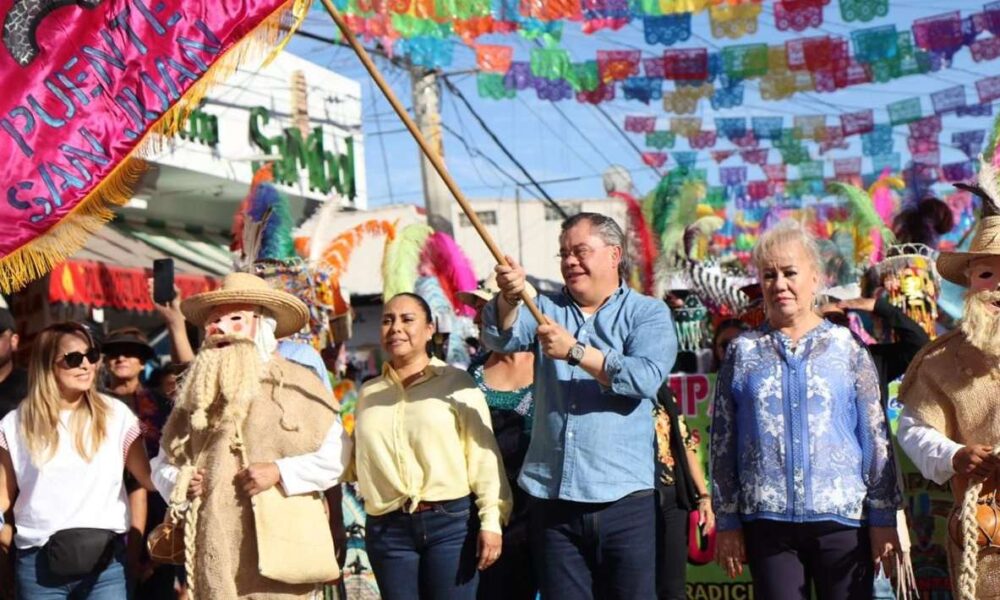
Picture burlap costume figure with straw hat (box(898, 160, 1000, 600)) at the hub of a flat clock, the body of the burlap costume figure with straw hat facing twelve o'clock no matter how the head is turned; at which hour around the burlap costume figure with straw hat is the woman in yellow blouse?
The woman in yellow blouse is roughly at 3 o'clock from the burlap costume figure with straw hat.

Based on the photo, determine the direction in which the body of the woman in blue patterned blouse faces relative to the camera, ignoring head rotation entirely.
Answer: toward the camera

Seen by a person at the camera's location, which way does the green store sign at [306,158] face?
facing the viewer and to the right of the viewer

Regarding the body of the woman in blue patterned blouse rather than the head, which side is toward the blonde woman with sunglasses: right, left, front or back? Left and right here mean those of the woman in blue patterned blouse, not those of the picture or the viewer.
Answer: right

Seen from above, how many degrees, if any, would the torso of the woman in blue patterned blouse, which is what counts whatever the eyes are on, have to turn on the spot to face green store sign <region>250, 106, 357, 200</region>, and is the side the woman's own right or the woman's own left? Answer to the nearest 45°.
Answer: approximately 135° to the woman's own right

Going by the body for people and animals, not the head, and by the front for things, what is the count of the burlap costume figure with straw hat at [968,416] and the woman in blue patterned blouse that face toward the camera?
2

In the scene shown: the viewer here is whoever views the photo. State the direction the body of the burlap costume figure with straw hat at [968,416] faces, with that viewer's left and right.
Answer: facing the viewer
